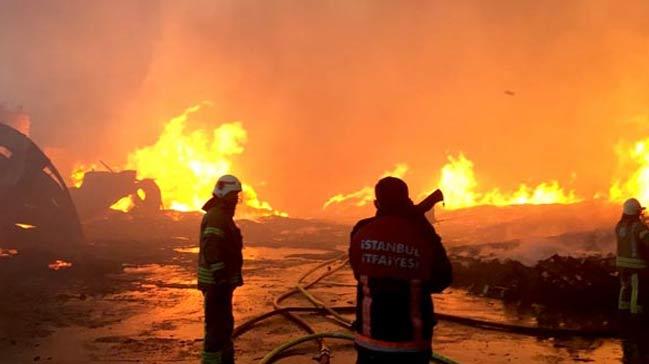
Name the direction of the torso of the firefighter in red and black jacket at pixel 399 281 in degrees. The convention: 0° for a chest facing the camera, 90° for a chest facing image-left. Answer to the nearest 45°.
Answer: approximately 180°

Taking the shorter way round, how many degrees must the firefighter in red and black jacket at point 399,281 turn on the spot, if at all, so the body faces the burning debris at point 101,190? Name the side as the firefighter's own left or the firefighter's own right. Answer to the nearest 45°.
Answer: approximately 45° to the firefighter's own left

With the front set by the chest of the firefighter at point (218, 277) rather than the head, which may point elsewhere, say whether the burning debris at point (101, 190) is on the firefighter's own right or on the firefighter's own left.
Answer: on the firefighter's own left

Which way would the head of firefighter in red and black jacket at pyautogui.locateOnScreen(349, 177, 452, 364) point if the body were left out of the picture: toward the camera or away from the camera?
away from the camera

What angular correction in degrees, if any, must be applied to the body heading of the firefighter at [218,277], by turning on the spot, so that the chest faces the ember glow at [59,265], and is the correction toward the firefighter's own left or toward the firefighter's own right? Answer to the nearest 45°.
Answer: approximately 90° to the firefighter's own left

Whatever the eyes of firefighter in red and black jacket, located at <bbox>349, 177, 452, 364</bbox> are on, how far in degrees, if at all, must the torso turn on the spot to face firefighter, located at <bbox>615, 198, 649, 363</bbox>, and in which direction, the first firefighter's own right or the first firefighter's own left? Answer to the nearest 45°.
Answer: approximately 45° to the first firefighter's own right
